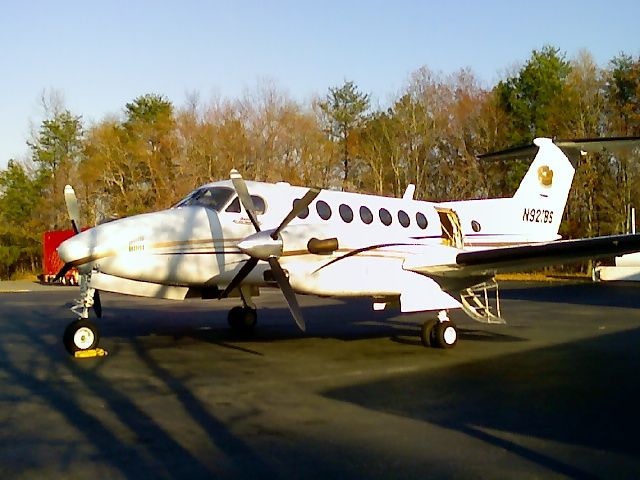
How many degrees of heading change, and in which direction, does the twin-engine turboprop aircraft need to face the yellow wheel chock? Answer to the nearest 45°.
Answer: approximately 45° to its right

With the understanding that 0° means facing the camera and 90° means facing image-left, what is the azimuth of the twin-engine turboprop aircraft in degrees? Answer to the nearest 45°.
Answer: approximately 45°
